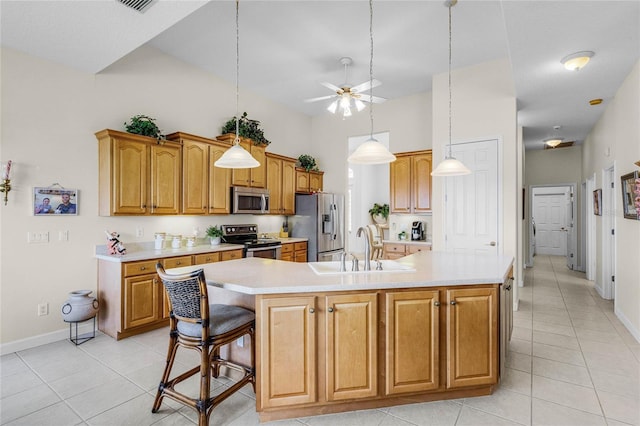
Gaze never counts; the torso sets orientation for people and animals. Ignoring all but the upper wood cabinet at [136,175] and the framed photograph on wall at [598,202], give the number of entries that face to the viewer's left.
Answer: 1

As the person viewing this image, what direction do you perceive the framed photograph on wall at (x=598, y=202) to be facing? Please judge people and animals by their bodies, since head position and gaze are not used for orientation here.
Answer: facing to the left of the viewer

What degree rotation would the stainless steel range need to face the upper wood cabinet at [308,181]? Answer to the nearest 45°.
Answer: approximately 90° to its left

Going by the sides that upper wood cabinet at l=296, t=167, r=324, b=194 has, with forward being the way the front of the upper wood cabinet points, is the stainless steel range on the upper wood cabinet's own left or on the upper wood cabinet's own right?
on the upper wood cabinet's own right

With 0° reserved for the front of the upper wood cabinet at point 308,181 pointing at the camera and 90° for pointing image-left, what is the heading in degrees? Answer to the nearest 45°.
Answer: approximately 315°

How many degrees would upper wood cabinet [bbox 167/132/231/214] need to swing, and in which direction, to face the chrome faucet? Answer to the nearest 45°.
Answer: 0° — it already faces it

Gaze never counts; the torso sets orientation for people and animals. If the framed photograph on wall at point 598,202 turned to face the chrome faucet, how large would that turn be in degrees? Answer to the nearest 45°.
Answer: approximately 90° to its left

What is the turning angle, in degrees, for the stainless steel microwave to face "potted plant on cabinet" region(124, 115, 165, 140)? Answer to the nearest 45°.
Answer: approximately 90° to its right

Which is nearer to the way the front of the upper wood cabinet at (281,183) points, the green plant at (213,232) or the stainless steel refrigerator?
the stainless steel refrigerator

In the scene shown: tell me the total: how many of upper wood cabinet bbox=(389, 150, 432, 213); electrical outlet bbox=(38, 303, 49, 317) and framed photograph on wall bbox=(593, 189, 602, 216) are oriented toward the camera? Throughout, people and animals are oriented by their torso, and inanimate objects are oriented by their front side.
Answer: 2

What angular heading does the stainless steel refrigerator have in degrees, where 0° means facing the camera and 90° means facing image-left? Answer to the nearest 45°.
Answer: approximately 315°

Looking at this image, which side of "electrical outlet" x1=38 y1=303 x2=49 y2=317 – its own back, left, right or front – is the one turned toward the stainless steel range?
left

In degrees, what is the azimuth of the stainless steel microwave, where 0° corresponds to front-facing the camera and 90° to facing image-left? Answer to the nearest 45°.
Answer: approximately 315°
